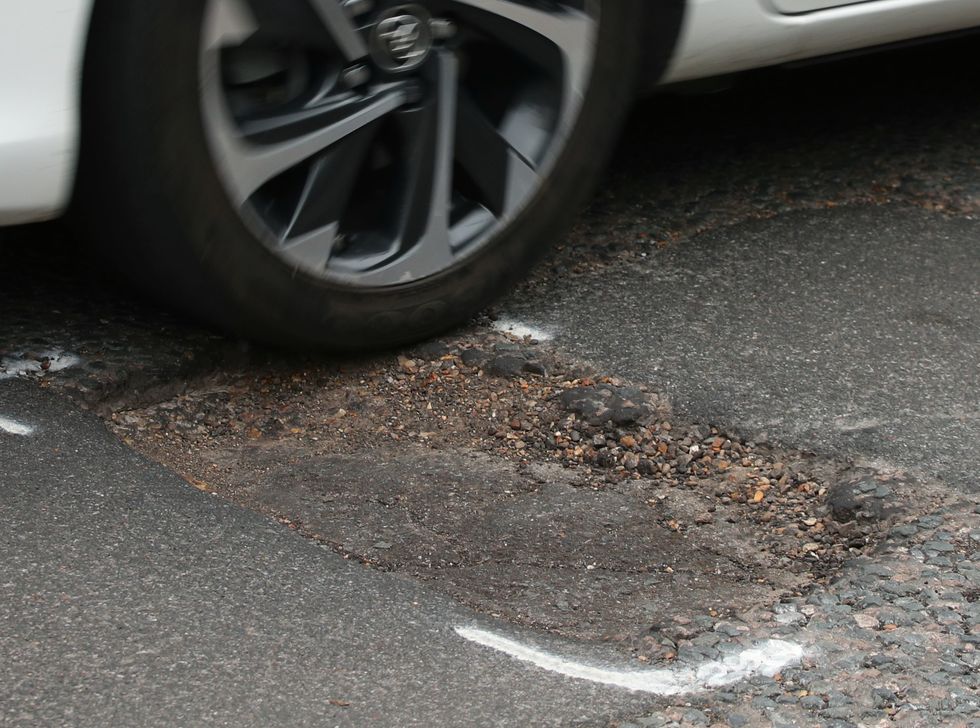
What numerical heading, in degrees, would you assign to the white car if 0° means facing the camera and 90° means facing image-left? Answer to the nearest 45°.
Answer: approximately 45°

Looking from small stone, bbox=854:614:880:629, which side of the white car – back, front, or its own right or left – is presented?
left

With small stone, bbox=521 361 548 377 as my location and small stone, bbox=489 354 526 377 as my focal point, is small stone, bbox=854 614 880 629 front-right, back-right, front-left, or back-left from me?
back-left

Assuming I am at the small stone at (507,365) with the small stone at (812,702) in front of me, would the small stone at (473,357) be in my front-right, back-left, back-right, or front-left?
back-right

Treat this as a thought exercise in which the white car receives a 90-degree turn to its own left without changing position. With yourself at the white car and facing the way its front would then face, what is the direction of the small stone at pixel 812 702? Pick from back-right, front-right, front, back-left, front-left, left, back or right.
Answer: front
